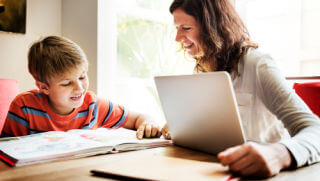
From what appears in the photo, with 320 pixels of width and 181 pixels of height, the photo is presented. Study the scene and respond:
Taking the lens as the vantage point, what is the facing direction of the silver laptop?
facing away from the viewer and to the right of the viewer

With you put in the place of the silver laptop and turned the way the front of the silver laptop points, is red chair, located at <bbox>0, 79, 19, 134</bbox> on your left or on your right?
on your left

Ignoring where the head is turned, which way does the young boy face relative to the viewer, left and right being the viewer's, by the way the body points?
facing the viewer and to the right of the viewer

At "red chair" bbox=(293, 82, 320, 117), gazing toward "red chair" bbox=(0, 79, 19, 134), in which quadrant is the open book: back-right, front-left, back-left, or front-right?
front-left

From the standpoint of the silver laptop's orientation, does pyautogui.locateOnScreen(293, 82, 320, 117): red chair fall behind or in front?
in front

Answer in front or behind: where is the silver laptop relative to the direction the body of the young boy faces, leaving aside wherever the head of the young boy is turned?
in front

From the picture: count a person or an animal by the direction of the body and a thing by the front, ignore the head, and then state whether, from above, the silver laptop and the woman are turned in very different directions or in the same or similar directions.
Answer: very different directions

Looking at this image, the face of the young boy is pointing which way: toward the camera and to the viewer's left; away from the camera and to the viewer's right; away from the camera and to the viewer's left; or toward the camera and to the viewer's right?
toward the camera and to the viewer's right

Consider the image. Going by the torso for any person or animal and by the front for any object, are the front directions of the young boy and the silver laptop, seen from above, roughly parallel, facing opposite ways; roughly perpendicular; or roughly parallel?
roughly perpendicular

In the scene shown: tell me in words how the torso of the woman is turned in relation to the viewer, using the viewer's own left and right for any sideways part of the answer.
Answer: facing the viewer and to the left of the viewer
